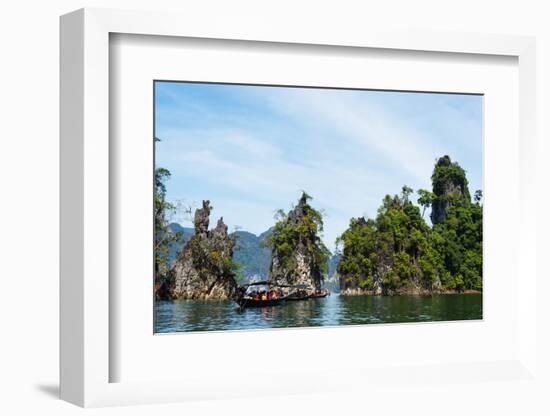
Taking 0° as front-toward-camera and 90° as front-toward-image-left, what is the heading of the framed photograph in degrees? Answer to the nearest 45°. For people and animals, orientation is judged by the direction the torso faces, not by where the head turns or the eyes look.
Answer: approximately 315°
